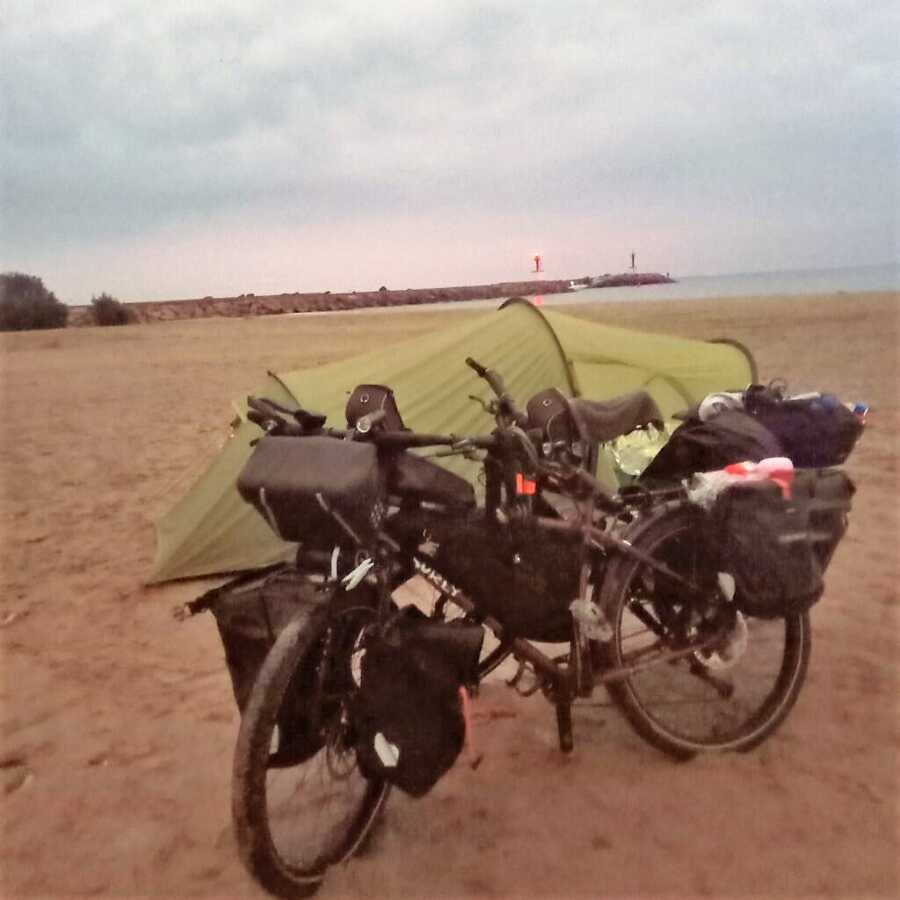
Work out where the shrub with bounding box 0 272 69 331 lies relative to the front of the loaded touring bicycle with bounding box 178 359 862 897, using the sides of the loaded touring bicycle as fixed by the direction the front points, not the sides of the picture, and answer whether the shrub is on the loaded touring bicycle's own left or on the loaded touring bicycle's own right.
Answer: on the loaded touring bicycle's own right

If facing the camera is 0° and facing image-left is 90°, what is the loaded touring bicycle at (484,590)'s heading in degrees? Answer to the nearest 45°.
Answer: approximately 45°

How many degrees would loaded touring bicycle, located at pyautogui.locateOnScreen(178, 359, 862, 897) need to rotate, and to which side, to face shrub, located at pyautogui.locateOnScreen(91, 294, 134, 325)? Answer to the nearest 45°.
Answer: approximately 90° to its right
